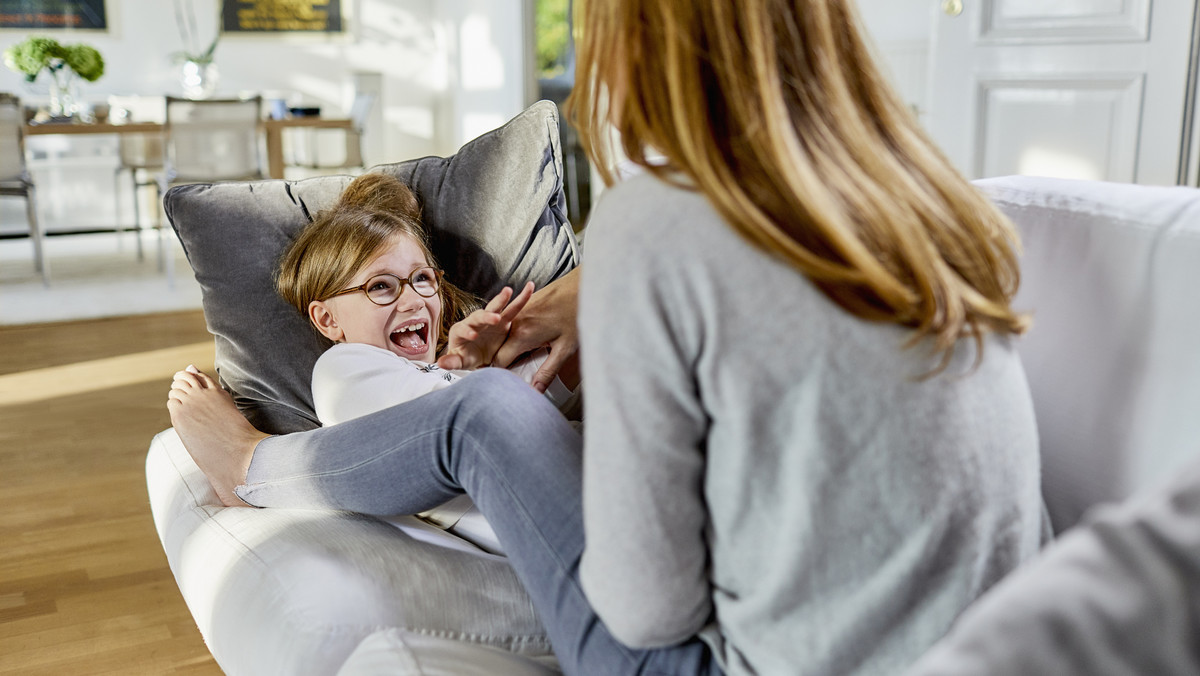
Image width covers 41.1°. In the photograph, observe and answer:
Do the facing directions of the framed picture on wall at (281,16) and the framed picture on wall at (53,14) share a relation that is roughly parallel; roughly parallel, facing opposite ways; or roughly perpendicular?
roughly parallel

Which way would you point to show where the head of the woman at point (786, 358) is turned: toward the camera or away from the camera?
away from the camera

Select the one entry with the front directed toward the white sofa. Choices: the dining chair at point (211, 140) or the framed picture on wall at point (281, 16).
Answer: the framed picture on wall

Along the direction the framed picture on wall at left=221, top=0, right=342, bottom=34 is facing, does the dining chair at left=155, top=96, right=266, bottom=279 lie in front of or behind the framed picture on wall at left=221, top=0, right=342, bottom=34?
in front

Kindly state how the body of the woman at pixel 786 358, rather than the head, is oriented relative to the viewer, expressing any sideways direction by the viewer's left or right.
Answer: facing away from the viewer and to the left of the viewer

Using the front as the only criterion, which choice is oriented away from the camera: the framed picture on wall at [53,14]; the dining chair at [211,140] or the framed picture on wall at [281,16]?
the dining chair

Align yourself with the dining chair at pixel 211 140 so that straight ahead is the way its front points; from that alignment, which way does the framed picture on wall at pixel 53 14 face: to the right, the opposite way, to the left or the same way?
the opposite way

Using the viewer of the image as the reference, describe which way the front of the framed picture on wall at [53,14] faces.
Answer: facing the viewer

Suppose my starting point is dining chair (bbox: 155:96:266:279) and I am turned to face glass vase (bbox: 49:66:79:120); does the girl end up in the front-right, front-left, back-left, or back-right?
back-left

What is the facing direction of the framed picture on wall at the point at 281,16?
toward the camera

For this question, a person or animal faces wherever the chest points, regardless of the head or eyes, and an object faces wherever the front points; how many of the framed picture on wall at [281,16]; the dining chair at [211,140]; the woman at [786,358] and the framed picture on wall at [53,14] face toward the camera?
2

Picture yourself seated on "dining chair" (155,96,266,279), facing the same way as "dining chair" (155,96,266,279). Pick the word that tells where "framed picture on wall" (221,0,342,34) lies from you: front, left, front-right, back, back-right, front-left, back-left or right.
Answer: front

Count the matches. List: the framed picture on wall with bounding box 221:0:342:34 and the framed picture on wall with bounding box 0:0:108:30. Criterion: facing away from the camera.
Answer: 0

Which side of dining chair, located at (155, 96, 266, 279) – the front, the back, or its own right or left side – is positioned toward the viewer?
back

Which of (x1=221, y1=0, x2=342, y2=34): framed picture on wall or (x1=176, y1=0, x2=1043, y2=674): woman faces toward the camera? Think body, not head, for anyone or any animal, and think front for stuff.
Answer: the framed picture on wall

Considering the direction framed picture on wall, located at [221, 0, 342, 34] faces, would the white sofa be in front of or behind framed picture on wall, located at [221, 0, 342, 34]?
in front

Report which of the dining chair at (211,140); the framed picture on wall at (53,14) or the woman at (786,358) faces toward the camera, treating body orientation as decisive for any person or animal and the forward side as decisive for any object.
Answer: the framed picture on wall

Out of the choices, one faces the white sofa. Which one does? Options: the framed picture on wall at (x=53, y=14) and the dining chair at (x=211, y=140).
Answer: the framed picture on wall

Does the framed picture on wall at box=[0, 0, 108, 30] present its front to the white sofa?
yes

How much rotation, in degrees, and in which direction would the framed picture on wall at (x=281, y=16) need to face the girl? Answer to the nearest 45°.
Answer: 0° — it already faces them
